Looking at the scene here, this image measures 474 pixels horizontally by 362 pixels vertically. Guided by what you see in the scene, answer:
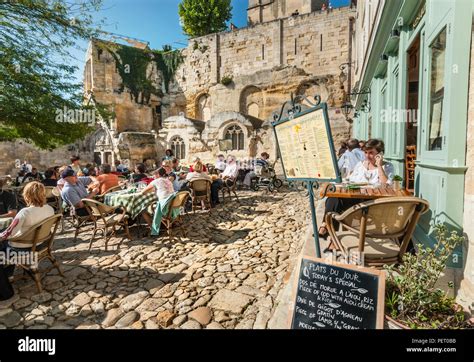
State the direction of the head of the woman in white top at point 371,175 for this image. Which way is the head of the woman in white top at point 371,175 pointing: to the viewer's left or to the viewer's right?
to the viewer's left

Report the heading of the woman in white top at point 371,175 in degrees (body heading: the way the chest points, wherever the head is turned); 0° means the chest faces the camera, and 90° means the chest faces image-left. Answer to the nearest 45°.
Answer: approximately 45°

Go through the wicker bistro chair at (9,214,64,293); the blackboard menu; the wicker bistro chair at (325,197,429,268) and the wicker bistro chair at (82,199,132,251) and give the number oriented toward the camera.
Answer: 1

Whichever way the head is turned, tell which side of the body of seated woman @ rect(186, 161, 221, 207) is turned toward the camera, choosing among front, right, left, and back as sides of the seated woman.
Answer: back

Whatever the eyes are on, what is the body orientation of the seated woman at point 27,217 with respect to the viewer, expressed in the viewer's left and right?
facing away from the viewer and to the left of the viewer

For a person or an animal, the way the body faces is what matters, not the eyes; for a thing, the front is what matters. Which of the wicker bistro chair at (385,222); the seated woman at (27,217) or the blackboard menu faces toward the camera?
the blackboard menu

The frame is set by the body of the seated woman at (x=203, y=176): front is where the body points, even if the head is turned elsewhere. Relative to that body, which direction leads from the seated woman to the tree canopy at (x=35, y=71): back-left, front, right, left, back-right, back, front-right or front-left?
left

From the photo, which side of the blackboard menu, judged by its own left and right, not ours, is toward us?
front

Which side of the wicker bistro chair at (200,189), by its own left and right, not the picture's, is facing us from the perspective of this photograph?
back

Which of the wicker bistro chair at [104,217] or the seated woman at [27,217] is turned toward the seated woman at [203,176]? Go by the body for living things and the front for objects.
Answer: the wicker bistro chair
